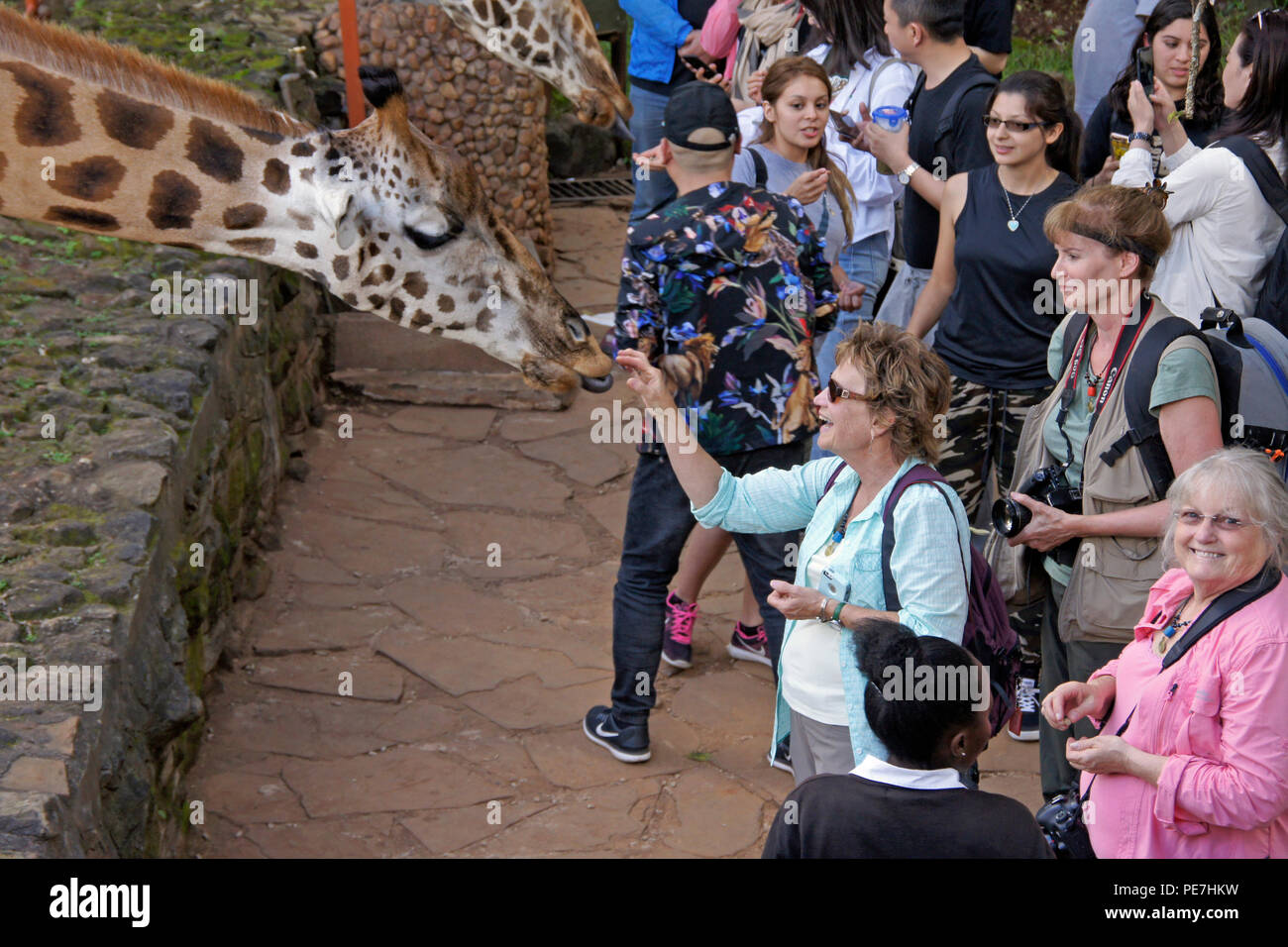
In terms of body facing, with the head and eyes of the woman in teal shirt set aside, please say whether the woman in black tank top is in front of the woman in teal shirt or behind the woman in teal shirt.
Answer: behind

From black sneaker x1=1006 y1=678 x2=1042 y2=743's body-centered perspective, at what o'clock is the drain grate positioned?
The drain grate is roughly at 5 o'clock from the black sneaker.

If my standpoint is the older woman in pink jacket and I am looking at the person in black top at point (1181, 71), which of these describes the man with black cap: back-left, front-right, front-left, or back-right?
front-left

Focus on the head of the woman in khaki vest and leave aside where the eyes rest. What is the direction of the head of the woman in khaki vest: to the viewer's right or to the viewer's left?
to the viewer's left

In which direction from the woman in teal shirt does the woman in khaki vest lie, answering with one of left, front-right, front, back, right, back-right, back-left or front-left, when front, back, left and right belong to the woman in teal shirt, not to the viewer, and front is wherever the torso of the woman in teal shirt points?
back

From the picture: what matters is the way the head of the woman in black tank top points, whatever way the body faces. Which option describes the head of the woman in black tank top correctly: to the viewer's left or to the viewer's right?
to the viewer's left

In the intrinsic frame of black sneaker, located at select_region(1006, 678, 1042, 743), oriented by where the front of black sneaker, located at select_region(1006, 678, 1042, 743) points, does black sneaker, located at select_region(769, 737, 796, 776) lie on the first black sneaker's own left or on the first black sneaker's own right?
on the first black sneaker's own right

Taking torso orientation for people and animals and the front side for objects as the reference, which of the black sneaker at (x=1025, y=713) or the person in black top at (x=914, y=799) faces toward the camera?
the black sneaker

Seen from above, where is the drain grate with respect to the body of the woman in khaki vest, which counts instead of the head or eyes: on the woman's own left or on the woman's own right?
on the woman's own right

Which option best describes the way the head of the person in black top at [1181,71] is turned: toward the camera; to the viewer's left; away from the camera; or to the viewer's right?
toward the camera

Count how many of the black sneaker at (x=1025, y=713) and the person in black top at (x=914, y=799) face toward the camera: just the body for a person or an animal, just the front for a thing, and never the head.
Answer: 1

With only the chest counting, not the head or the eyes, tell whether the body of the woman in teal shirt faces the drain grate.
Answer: no

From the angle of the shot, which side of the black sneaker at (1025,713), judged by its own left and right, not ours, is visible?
front

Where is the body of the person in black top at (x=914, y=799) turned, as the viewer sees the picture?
away from the camera

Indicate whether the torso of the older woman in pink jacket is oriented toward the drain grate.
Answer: no
